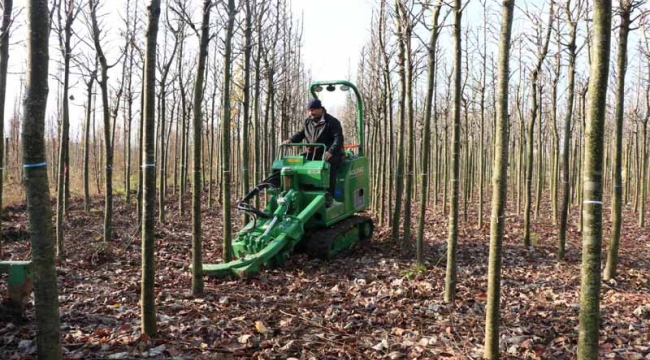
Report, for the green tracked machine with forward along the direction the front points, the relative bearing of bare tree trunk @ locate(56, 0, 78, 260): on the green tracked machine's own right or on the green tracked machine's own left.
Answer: on the green tracked machine's own right

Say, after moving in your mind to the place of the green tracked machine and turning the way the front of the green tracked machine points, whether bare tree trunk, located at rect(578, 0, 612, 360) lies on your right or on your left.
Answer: on your left

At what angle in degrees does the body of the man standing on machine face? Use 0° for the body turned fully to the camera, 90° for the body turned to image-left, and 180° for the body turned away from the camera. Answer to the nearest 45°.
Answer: approximately 45°

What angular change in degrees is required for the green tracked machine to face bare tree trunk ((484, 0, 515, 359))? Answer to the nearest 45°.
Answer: approximately 45° to its left

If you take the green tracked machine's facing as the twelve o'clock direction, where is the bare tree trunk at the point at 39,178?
The bare tree trunk is roughly at 11 o'clock from the green tracked machine.

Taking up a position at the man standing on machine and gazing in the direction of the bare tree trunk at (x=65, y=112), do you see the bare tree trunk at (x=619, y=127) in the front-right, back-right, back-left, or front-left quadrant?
back-left

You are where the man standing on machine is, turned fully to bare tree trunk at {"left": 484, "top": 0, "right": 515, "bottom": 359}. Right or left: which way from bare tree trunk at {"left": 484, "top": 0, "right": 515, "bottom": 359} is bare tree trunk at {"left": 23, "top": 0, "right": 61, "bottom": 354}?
right

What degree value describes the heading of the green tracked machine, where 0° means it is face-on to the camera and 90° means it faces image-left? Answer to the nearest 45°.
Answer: approximately 45°
